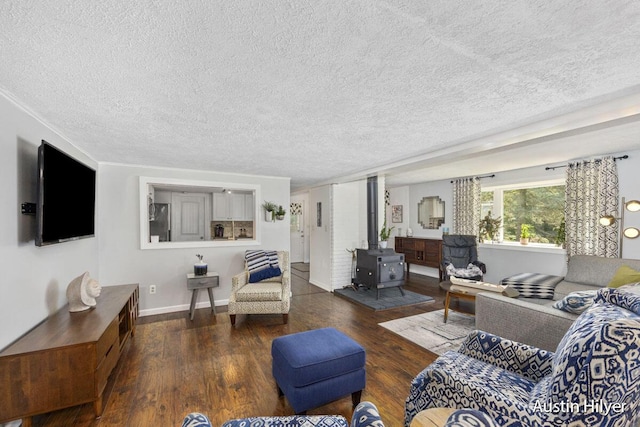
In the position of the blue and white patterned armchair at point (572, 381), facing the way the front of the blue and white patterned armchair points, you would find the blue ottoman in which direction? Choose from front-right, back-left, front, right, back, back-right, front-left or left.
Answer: front

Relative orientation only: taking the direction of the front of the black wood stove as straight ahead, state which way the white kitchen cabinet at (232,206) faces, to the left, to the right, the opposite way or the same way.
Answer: the same way

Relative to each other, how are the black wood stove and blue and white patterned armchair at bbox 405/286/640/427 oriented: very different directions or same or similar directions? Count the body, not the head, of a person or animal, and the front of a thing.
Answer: very different directions

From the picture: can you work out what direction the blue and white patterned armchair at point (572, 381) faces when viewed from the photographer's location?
facing to the left of the viewer

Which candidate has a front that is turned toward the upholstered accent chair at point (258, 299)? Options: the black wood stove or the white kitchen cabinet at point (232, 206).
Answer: the white kitchen cabinet

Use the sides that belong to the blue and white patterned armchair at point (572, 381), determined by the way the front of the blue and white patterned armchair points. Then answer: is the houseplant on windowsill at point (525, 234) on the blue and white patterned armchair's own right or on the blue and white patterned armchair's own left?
on the blue and white patterned armchair's own right

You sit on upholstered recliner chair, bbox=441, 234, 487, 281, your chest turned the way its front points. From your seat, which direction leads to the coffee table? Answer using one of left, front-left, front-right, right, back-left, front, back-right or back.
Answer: front

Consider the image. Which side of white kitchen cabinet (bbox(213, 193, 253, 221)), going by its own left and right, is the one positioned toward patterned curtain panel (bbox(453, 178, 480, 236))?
left

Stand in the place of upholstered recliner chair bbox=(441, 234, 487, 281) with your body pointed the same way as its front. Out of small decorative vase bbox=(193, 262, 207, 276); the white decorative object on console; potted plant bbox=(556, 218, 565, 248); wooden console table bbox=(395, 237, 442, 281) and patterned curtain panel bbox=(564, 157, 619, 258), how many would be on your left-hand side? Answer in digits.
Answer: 2

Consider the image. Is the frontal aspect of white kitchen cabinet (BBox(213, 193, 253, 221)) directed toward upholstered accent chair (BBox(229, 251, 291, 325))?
yes

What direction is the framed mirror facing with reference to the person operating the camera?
facing the viewer

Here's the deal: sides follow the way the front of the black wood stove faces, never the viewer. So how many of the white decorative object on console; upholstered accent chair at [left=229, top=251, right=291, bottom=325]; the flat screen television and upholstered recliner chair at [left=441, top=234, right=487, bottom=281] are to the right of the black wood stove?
3

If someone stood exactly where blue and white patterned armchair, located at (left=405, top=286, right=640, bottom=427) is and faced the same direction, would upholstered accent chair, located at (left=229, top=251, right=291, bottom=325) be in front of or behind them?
in front

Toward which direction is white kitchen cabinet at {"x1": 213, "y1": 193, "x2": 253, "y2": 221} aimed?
toward the camera

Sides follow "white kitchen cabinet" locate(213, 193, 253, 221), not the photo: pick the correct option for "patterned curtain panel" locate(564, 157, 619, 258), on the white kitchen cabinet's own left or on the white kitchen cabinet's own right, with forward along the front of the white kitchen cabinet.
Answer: on the white kitchen cabinet's own left

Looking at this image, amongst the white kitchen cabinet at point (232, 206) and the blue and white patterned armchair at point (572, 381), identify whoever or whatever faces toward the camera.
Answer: the white kitchen cabinet

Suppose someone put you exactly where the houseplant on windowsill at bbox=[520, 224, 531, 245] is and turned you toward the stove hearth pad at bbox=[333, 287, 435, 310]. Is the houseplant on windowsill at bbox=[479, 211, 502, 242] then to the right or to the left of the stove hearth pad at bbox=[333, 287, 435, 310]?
right
